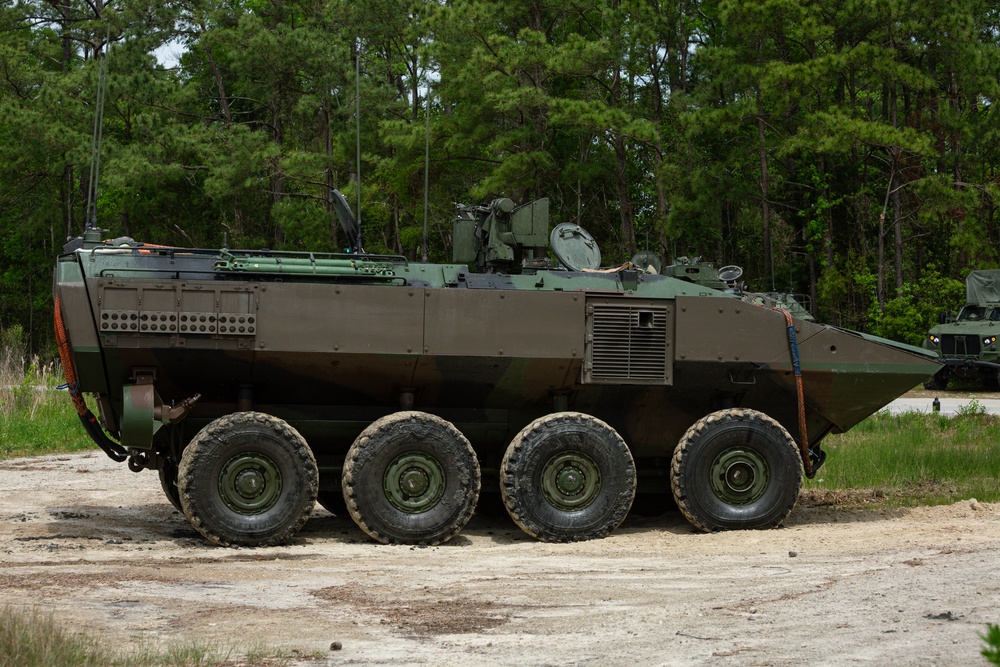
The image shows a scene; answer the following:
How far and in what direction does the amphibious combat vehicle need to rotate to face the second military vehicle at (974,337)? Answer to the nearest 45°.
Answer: approximately 45° to its left

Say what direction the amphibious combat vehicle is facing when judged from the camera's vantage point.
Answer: facing to the right of the viewer
